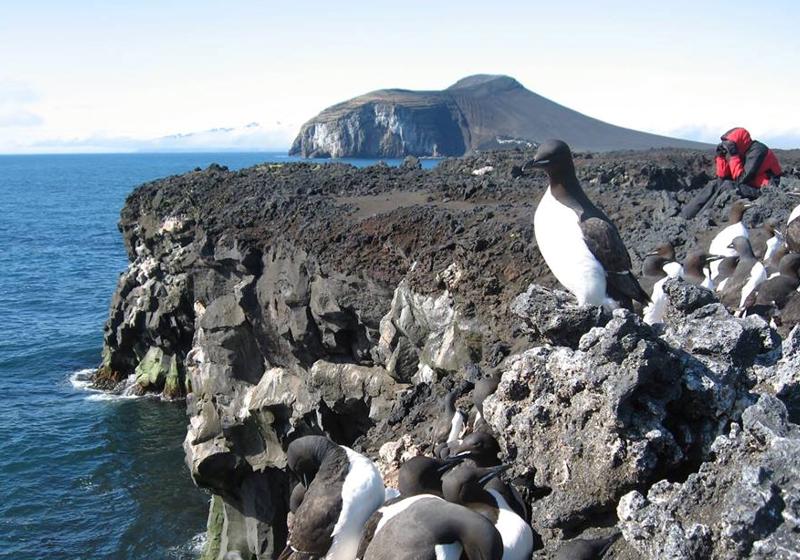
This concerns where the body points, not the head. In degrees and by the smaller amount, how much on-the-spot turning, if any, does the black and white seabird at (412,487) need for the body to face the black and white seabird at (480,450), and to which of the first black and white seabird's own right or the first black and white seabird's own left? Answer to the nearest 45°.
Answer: approximately 45° to the first black and white seabird's own left

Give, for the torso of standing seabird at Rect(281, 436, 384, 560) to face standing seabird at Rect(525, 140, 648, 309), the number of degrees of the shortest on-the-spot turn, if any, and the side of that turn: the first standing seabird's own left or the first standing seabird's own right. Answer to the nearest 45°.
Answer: approximately 45° to the first standing seabird's own left

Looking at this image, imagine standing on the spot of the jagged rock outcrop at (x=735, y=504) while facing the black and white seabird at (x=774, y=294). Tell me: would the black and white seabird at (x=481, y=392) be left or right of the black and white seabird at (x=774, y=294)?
left

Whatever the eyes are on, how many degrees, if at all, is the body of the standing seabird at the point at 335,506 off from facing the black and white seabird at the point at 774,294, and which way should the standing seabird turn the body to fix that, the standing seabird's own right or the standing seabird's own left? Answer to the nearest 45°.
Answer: approximately 45° to the standing seabird's own left

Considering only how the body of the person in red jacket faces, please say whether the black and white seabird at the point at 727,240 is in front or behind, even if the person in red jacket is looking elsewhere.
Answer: in front

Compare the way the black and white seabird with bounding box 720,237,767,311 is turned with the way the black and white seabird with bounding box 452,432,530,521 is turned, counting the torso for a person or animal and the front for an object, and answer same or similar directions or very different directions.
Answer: very different directions

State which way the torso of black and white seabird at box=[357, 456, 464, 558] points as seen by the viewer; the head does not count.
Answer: to the viewer's right

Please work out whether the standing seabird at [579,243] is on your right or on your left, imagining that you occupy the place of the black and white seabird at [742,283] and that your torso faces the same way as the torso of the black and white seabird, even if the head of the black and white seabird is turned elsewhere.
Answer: on your right

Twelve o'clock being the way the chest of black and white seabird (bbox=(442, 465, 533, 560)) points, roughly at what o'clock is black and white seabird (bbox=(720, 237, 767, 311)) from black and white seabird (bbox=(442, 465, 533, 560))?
black and white seabird (bbox=(720, 237, 767, 311)) is roughly at 10 o'clock from black and white seabird (bbox=(442, 465, 533, 560)).
